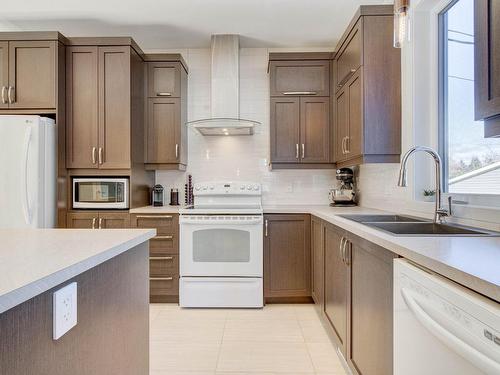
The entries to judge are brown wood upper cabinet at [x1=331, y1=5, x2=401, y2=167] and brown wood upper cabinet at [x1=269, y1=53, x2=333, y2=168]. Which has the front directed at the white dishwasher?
brown wood upper cabinet at [x1=269, y1=53, x2=333, y2=168]

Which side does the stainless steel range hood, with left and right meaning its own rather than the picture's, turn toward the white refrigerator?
right

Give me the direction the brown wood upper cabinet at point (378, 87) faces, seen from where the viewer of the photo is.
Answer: facing to the left of the viewer

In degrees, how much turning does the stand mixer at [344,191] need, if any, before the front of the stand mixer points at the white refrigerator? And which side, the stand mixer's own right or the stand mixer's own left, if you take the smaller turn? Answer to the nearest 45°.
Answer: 0° — it already faces it

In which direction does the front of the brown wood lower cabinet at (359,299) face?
to the viewer's left

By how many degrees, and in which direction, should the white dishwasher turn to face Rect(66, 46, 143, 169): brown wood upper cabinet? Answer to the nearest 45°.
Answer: approximately 45° to its right

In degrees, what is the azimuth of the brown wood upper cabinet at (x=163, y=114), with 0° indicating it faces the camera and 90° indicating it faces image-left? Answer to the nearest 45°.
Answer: approximately 0°

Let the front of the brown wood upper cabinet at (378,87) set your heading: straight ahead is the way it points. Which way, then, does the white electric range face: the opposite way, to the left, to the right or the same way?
to the left
